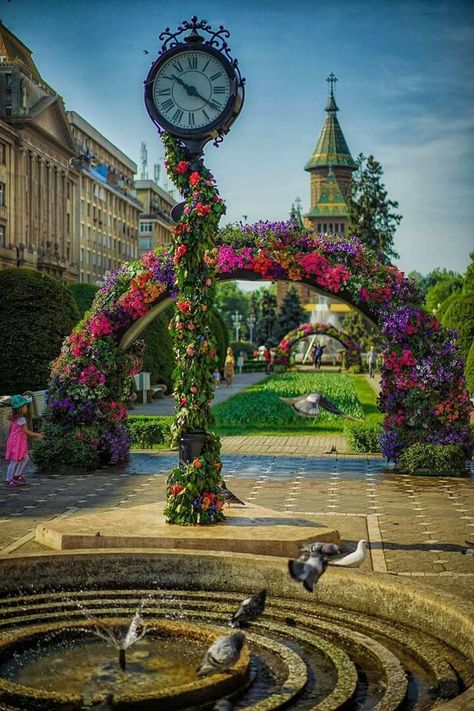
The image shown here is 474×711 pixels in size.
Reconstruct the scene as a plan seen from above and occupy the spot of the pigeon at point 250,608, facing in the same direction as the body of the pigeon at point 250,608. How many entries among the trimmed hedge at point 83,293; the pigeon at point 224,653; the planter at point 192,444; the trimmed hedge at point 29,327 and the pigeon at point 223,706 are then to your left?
2

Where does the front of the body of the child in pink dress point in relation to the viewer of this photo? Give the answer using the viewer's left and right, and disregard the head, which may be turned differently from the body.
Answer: facing to the right of the viewer

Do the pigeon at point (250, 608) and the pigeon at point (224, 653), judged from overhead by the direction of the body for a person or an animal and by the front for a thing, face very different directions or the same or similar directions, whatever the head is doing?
very different directions

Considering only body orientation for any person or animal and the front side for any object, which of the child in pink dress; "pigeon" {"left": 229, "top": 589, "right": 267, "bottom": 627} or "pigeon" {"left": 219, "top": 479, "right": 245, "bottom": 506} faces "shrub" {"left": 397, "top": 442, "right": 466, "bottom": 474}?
the child in pink dress

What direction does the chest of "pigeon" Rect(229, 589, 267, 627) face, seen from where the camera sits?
to the viewer's left

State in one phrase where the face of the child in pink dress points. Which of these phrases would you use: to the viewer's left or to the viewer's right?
to the viewer's right

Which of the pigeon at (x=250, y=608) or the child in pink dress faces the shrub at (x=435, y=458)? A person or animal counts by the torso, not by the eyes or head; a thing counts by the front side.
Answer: the child in pink dress
